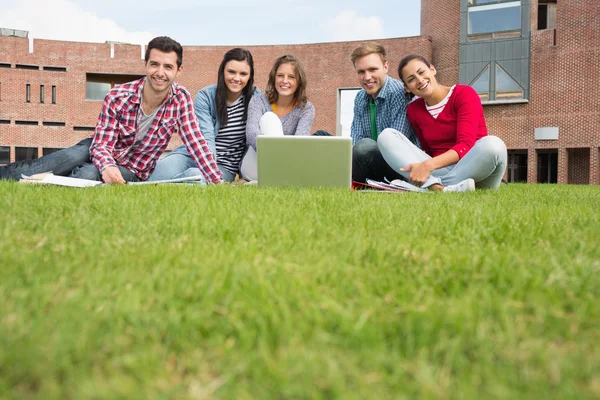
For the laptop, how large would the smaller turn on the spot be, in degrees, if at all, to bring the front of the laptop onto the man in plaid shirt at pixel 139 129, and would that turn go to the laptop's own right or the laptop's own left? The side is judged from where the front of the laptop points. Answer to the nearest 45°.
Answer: approximately 90° to the laptop's own left

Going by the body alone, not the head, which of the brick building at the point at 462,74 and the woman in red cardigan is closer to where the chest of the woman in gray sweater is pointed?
the woman in red cardigan

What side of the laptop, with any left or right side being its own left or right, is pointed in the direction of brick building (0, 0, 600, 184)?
front

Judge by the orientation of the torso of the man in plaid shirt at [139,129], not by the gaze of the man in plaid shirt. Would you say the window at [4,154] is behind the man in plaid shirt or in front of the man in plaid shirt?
behind

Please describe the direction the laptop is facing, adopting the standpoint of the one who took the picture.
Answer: facing away from the viewer

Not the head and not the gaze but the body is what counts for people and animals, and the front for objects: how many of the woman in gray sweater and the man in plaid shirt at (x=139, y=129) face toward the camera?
2

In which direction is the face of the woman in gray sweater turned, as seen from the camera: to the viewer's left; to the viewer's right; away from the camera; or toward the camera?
toward the camera

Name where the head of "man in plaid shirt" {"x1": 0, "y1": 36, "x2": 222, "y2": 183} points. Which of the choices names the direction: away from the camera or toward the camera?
toward the camera

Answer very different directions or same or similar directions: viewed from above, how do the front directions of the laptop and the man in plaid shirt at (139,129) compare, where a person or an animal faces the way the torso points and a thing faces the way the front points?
very different directions

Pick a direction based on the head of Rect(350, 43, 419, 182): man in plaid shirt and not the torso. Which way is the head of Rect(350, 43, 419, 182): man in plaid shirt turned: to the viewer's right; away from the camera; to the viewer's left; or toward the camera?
toward the camera

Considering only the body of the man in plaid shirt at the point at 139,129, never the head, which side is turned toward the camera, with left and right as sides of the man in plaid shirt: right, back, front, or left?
front
